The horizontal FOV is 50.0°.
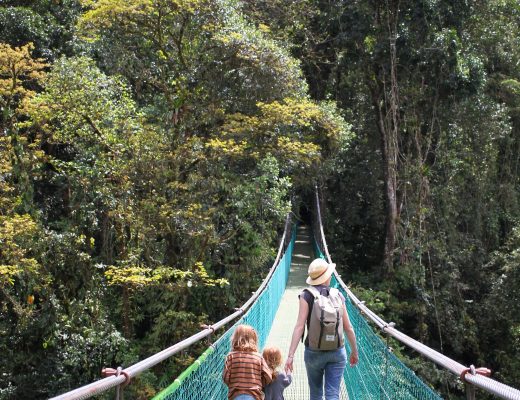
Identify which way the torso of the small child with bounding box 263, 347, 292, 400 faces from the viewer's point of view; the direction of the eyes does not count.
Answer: away from the camera

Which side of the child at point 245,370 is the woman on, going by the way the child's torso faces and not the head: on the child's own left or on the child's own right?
on the child's own right

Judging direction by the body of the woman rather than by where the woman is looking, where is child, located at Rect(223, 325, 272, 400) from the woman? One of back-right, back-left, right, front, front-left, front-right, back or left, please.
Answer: back-left

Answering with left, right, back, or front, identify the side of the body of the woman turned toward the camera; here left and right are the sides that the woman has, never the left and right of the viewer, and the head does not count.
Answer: back

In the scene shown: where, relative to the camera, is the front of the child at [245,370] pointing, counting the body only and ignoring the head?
away from the camera

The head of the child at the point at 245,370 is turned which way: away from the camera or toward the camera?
away from the camera
